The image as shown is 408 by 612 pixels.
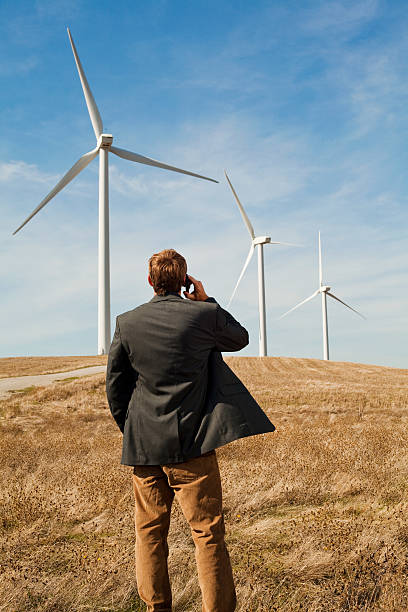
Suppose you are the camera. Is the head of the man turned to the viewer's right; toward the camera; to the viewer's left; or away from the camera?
away from the camera

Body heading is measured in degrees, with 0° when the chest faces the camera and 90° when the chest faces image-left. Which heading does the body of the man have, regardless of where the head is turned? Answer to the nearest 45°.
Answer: approximately 180°
